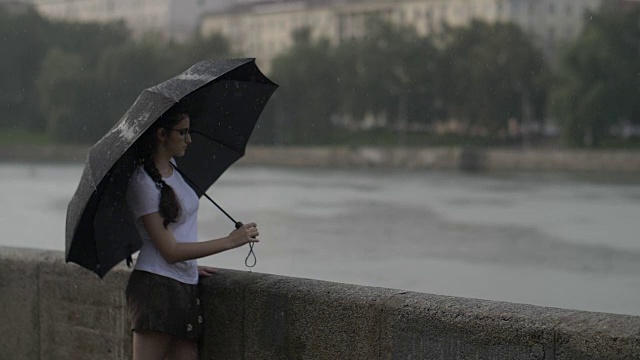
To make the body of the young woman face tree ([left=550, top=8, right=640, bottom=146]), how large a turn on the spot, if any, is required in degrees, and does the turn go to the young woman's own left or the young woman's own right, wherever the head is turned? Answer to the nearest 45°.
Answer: approximately 45° to the young woman's own left

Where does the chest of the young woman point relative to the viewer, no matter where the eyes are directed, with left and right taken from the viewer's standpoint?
facing to the right of the viewer

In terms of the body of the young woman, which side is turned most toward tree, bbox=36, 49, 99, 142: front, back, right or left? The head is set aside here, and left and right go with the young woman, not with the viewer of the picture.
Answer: left

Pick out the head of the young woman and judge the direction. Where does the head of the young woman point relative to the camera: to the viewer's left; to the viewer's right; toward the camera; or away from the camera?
to the viewer's right

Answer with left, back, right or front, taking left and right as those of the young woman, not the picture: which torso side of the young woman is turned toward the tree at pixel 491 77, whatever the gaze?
left

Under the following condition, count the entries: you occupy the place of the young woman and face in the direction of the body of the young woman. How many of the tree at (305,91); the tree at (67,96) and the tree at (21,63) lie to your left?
3

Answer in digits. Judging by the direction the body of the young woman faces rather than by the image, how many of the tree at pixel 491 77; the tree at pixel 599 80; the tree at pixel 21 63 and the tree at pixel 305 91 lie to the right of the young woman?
0

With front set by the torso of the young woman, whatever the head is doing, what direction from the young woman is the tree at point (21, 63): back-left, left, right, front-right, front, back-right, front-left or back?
left

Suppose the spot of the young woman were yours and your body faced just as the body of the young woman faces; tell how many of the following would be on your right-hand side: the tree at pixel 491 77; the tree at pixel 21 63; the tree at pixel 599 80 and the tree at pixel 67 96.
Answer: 0

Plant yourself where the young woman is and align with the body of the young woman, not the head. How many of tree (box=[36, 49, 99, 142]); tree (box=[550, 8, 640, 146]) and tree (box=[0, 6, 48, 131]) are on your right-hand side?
0

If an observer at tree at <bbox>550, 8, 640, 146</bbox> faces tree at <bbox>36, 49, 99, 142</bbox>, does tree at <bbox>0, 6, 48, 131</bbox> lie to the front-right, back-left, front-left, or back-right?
front-right
